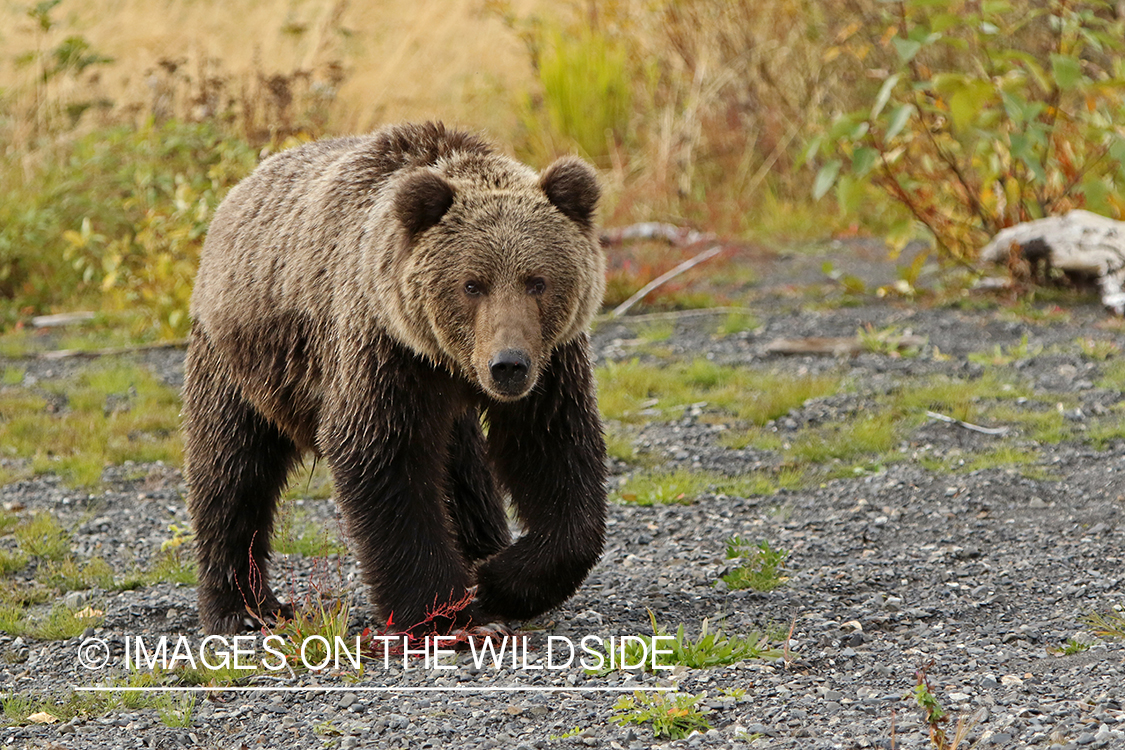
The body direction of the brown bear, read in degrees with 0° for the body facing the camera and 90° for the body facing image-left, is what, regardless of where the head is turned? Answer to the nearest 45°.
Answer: approximately 315°

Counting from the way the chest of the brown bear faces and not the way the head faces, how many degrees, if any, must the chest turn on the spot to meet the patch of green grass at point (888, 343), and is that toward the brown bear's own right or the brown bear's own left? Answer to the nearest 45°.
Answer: approximately 90° to the brown bear's own left

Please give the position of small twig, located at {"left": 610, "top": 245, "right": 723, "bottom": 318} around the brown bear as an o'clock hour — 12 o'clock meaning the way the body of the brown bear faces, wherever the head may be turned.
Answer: The small twig is roughly at 8 o'clock from the brown bear.

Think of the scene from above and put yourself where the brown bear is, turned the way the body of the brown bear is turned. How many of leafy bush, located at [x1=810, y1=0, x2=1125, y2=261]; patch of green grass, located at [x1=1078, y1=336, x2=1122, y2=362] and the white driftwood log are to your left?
3

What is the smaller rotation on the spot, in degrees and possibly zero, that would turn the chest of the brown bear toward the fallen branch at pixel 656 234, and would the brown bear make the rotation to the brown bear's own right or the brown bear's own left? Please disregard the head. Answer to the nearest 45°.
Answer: approximately 135° to the brown bear's own left

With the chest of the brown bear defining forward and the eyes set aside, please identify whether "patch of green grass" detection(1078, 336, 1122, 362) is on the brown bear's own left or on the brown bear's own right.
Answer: on the brown bear's own left

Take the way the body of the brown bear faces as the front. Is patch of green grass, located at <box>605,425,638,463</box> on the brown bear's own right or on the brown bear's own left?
on the brown bear's own left

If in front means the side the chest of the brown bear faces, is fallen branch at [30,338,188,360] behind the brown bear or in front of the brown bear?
behind

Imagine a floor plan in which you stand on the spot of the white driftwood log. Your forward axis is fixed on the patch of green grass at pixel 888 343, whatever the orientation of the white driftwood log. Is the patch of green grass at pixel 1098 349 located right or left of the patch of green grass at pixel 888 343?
left
